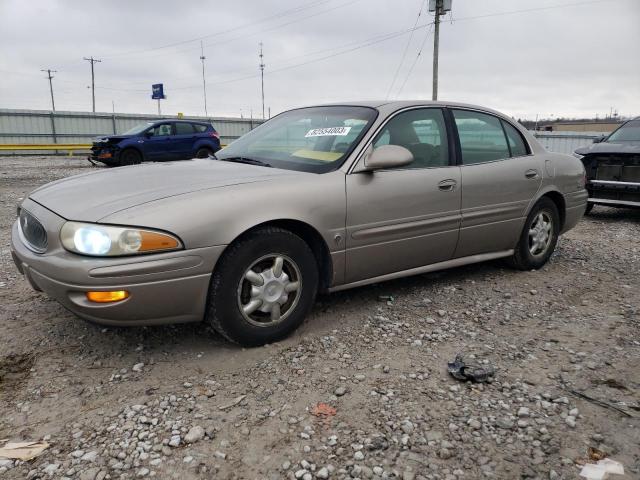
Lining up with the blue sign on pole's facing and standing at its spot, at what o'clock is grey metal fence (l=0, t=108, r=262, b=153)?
The grey metal fence is roughly at 1 o'clock from the blue sign on pole.

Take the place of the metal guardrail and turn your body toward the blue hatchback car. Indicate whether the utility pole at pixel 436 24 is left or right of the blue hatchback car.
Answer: left

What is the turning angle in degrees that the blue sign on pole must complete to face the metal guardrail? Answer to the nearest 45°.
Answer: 0° — it already faces it

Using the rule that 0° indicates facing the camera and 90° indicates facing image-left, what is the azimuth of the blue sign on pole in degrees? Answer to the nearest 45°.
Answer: approximately 0°

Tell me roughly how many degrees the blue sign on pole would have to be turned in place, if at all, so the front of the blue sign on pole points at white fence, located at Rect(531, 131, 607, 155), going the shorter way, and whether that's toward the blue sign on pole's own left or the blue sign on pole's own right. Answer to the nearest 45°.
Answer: approximately 45° to the blue sign on pole's own left
